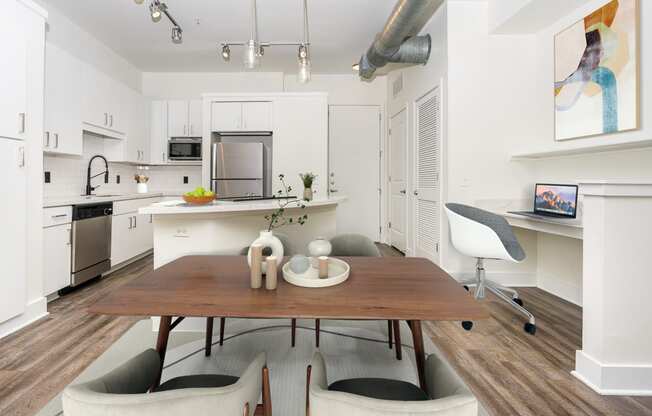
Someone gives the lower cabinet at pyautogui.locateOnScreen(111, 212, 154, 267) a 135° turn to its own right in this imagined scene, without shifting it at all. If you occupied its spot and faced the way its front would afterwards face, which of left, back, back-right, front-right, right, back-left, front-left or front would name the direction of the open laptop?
back-left

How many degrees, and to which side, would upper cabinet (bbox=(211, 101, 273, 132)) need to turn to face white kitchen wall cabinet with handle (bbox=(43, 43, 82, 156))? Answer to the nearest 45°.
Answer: approximately 45° to its right

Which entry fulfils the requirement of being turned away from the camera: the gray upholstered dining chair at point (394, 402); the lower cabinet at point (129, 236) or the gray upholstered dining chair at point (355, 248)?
the gray upholstered dining chair at point (394, 402)

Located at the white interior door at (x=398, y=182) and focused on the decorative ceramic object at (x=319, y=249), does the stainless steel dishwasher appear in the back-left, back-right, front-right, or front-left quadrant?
front-right

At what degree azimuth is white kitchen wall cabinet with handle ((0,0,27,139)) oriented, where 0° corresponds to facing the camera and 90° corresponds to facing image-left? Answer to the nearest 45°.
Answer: approximately 315°

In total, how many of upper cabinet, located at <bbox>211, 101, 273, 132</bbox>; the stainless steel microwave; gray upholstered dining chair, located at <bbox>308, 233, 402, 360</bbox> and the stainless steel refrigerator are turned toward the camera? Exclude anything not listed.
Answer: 4

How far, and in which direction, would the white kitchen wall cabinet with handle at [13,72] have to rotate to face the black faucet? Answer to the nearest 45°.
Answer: approximately 135° to its left

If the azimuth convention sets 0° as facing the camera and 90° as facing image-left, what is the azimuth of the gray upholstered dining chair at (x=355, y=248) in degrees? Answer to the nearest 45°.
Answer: approximately 0°

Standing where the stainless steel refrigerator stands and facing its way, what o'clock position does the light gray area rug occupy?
The light gray area rug is roughly at 12 o'clock from the stainless steel refrigerator.

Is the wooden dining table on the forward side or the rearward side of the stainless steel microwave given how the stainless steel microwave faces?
on the forward side

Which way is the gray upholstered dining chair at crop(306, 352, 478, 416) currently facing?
away from the camera

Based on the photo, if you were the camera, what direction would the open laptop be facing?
facing the viewer and to the left of the viewer

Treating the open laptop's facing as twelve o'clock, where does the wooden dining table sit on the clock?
The wooden dining table is roughly at 11 o'clock from the open laptop.

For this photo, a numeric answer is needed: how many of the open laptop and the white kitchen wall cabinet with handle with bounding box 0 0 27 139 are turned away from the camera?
0
